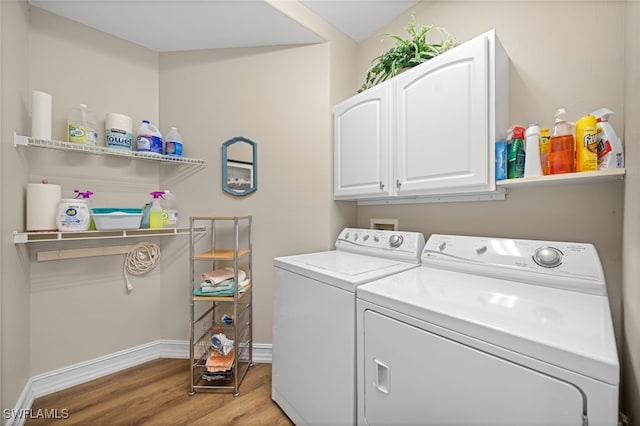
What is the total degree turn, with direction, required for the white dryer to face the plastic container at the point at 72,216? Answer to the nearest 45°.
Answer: approximately 45° to its right

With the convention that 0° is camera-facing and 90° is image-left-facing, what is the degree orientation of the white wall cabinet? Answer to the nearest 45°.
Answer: approximately 45°

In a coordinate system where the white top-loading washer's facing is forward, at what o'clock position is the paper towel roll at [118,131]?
The paper towel roll is roughly at 2 o'clock from the white top-loading washer.

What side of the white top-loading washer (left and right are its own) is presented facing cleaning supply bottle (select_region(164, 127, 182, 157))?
right

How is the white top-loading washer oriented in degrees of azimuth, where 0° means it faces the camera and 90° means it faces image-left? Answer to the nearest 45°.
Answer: approximately 45°

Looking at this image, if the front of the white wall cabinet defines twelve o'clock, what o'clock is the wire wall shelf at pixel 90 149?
The wire wall shelf is roughly at 1 o'clock from the white wall cabinet.
